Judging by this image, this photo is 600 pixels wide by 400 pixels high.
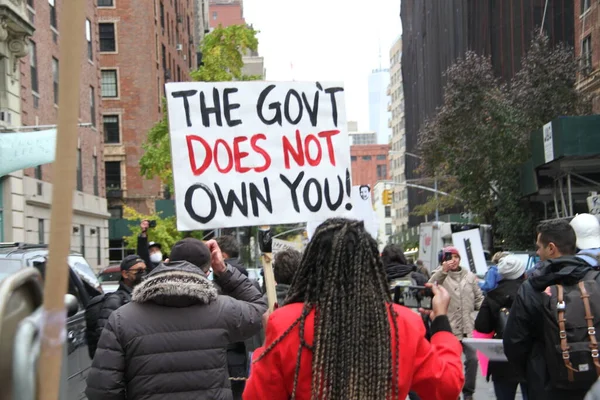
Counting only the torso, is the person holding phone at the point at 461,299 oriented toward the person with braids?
yes

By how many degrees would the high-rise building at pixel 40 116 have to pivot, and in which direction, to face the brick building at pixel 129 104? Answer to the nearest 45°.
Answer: approximately 90° to its left

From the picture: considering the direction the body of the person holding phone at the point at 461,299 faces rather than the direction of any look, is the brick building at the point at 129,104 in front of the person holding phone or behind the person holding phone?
behind

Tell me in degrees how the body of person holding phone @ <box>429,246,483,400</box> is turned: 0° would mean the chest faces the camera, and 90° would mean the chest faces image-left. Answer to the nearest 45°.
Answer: approximately 0°

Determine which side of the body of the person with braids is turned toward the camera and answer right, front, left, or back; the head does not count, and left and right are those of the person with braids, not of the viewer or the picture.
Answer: back

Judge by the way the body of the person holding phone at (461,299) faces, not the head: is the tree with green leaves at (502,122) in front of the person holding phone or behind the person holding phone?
behind

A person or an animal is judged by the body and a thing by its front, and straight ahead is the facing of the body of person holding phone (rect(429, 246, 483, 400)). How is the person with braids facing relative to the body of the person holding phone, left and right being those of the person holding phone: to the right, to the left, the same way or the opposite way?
the opposite way

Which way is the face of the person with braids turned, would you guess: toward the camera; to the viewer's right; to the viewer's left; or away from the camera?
away from the camera

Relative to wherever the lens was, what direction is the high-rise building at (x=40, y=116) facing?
facing to the right of the viewer
